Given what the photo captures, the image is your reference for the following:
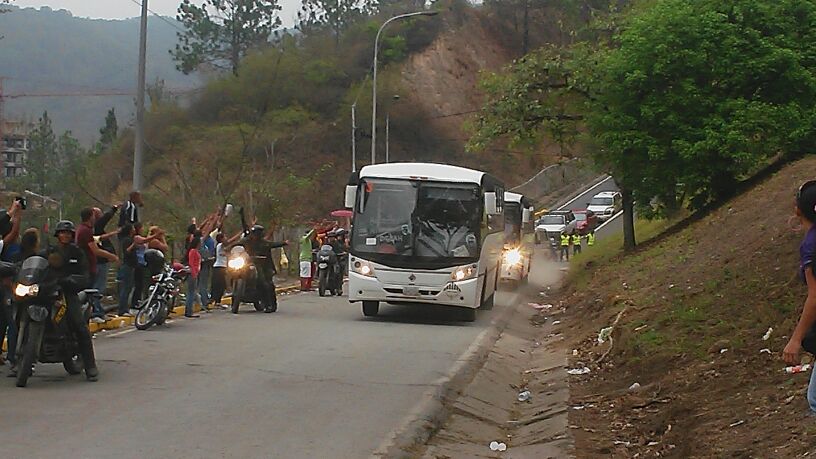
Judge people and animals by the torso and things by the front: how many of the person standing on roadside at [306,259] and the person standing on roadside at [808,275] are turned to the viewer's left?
1

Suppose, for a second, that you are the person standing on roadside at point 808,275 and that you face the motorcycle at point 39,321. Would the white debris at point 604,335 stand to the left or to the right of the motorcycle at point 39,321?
right

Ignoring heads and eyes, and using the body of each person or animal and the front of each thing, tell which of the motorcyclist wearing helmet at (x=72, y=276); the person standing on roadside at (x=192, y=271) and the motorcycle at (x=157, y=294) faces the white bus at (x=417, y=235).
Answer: the person standing on roadside

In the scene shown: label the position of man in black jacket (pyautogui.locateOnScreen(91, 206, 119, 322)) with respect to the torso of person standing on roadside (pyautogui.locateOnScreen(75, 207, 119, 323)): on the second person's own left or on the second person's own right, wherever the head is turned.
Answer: on the second person's own left

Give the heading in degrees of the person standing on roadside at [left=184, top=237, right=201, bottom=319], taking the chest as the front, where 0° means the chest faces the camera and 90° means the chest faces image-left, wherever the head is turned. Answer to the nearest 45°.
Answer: approximately 270°

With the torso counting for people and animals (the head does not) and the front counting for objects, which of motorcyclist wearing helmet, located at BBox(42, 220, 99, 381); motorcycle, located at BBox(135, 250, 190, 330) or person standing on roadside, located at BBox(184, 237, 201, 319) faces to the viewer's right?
the person standing on roadside

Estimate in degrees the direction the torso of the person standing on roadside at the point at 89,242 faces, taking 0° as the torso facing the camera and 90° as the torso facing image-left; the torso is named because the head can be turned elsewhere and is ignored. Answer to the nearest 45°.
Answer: approximately 270°

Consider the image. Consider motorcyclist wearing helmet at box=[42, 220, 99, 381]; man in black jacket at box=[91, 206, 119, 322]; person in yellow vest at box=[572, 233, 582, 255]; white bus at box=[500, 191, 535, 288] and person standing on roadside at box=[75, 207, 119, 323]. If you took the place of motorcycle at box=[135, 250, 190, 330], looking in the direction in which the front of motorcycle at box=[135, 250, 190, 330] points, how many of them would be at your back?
2

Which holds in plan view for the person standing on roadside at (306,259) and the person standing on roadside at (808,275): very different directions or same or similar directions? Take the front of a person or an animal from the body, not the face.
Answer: very different directions

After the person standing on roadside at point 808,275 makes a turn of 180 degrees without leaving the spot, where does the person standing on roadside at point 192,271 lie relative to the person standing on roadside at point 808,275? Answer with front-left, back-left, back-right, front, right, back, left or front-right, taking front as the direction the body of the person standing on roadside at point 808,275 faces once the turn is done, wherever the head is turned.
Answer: back-left

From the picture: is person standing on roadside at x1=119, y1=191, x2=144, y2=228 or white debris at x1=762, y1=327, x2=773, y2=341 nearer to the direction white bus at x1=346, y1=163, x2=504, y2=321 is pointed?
the white debris

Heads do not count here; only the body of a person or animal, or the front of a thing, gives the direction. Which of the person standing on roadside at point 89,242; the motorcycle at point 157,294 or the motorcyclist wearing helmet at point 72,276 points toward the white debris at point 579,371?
the person standing on roadside

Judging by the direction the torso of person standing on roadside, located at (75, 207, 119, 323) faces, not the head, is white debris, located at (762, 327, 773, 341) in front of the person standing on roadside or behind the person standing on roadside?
in front

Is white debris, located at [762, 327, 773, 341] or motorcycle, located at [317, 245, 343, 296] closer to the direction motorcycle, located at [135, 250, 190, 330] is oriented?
the white debris

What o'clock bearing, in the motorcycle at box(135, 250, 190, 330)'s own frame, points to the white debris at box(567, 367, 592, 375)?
The white debris is roughly at 9 o'clock from the motorcycle.

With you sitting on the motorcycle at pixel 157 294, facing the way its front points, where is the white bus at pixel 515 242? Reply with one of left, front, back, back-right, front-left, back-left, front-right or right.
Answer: back
